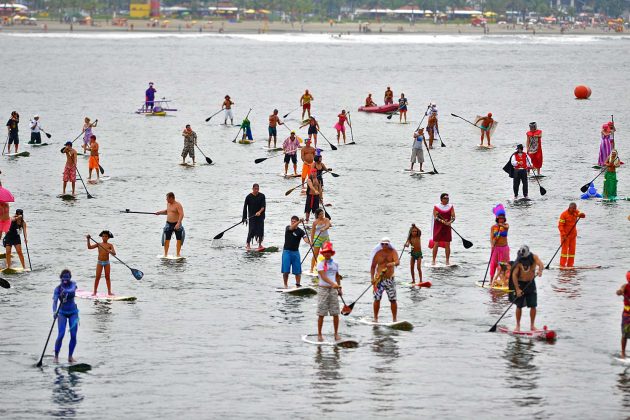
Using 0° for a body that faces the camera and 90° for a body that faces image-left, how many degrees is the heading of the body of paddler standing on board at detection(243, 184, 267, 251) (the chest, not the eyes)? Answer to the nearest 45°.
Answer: approximately 0°

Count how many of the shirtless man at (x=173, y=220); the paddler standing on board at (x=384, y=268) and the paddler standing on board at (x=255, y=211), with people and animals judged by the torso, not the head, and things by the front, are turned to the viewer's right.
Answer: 0

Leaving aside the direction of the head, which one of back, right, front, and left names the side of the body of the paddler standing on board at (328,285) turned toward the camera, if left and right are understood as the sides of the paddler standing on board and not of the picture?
front

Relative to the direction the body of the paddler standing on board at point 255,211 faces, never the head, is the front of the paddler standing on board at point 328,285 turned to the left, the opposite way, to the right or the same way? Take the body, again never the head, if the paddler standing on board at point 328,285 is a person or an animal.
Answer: the same way

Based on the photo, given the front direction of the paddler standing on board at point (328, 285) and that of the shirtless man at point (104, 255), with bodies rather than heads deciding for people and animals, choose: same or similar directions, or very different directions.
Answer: same or similar directions

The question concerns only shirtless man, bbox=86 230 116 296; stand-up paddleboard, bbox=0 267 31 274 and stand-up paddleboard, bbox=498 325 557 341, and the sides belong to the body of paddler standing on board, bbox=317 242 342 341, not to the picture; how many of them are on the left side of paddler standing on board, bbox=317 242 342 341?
1

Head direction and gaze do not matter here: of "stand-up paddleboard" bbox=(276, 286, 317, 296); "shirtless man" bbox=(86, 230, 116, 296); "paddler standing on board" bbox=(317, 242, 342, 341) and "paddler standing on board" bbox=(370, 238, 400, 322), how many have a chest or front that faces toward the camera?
3

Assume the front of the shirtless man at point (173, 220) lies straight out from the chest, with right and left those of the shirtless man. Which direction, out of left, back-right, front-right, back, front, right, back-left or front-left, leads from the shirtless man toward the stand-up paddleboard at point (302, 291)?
left

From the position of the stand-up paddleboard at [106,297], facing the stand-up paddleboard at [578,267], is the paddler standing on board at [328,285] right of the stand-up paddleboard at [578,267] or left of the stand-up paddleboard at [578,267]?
right

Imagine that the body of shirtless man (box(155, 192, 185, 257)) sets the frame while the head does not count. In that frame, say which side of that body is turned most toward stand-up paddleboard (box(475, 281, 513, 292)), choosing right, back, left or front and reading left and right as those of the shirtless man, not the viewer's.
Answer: left

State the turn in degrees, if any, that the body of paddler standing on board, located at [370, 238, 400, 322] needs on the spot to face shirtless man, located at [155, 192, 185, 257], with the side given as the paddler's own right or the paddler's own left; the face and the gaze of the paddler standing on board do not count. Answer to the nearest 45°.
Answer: approximately 135° to the paddler's own right
